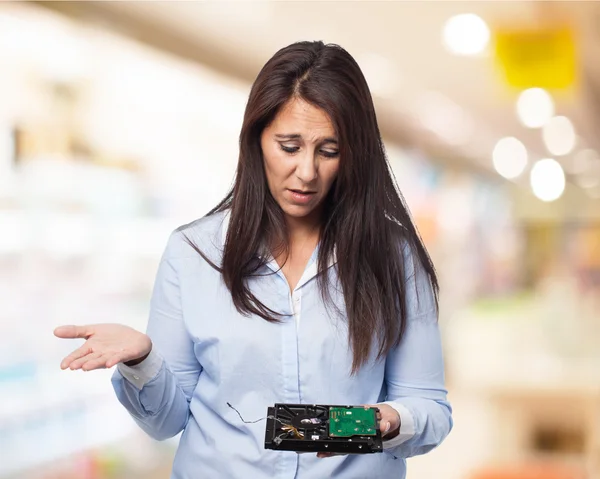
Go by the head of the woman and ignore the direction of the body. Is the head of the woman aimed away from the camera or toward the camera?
toward the camera

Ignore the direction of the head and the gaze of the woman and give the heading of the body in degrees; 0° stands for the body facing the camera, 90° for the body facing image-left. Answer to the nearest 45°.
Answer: approximately 0°

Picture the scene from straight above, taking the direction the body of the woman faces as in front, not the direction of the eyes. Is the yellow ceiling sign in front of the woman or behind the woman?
behind
